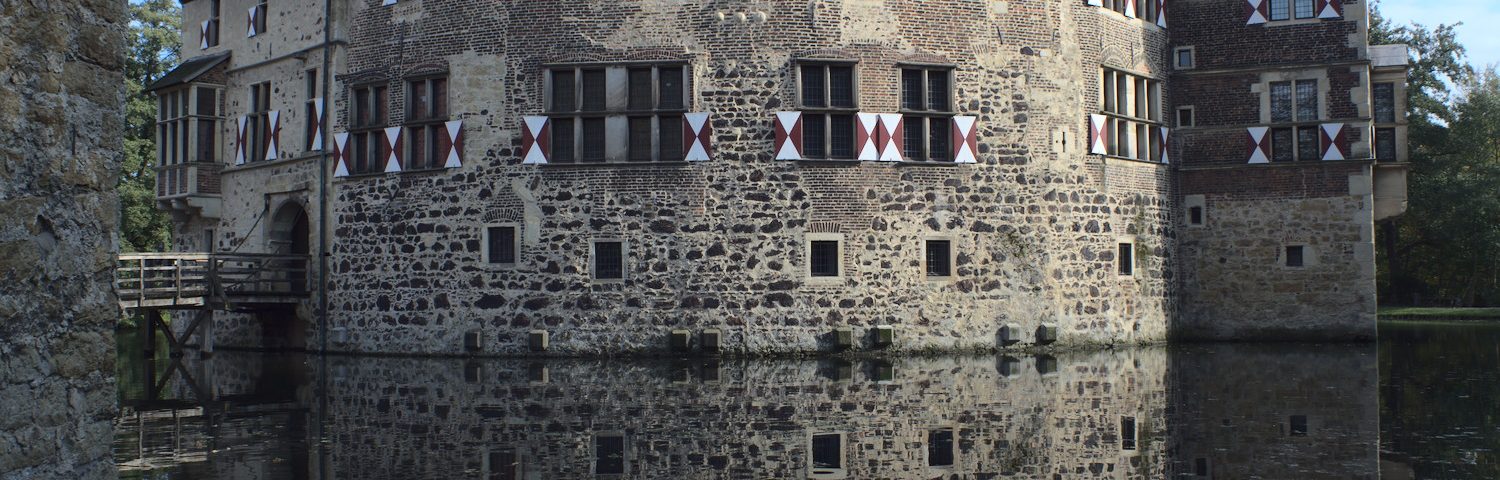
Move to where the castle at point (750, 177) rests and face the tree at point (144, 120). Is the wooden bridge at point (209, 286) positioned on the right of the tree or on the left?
left

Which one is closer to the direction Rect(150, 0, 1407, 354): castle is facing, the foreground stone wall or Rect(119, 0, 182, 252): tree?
the foreground stone wall

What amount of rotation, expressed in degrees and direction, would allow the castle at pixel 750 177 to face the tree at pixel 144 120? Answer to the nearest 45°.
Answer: approximately 90° to its right

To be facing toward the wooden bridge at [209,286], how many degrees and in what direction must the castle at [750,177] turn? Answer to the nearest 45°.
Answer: approximately 45° to its right

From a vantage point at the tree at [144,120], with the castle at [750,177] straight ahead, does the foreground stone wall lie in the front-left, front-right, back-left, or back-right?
front-right

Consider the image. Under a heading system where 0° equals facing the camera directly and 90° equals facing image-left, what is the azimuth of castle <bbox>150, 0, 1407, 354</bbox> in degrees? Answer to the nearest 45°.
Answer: approximately 45°

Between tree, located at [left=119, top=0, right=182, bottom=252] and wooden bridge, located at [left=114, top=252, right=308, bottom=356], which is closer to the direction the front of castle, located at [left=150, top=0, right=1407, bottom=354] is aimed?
the wooden bridge

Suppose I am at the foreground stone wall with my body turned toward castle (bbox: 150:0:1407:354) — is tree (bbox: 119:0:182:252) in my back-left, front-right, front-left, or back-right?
front-left
